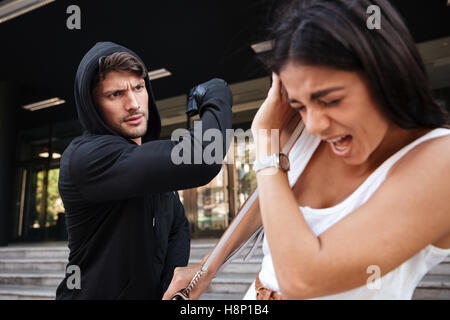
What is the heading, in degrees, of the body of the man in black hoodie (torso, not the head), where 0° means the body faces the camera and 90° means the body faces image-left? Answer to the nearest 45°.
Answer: approximately 315°

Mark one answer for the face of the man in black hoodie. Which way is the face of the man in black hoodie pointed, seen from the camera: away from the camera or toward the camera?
toward the camera
